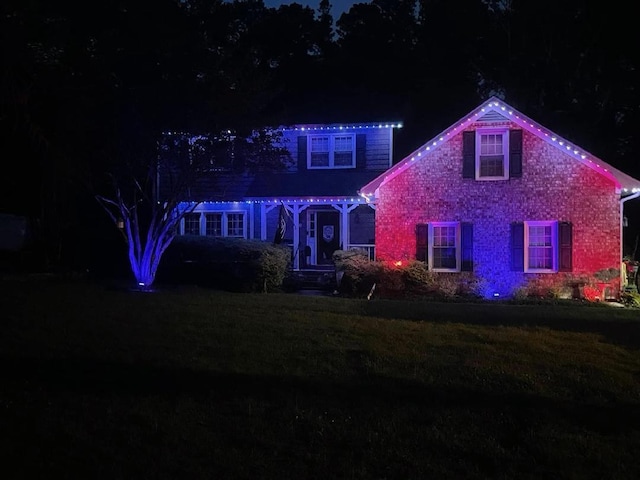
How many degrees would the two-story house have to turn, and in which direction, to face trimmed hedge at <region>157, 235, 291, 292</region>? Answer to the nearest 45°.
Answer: approximately 45° to its right

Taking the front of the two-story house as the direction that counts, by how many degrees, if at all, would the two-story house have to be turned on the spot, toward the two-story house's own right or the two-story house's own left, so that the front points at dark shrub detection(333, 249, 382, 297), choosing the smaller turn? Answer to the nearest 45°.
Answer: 0° — it already faces it

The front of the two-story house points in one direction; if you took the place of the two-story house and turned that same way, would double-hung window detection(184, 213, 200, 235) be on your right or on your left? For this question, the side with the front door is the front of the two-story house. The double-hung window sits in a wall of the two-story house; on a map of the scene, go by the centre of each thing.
on your right

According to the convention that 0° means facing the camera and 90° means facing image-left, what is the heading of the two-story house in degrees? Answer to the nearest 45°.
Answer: approximately 0°
